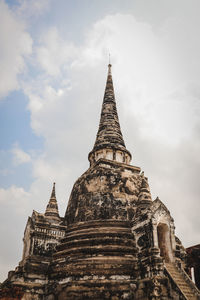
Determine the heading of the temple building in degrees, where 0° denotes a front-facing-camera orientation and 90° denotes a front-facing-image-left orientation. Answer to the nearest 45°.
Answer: approximately 315°
